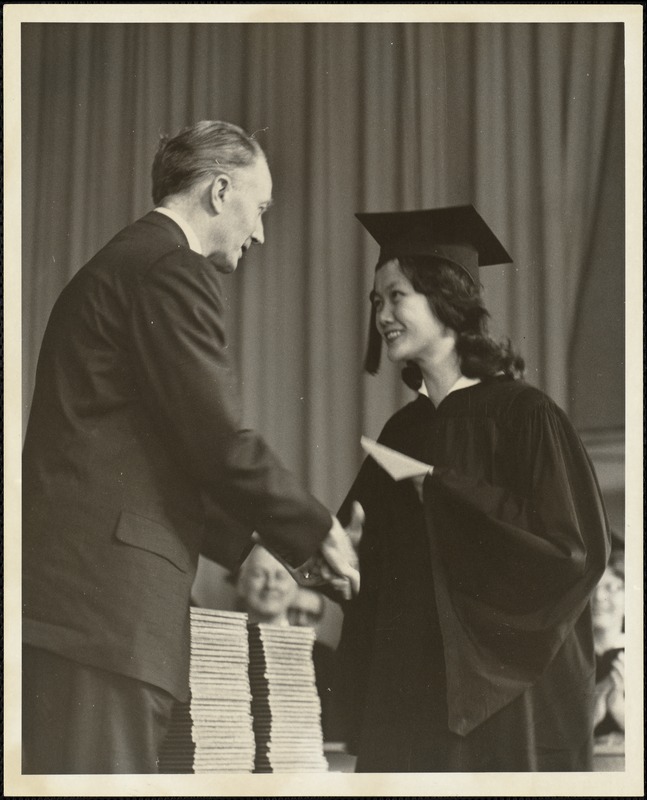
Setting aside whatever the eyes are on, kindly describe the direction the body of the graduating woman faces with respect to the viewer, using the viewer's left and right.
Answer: facing the viewer and to the left of the viewer
